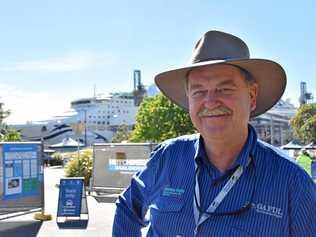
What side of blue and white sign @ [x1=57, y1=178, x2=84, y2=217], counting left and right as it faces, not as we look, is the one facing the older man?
front

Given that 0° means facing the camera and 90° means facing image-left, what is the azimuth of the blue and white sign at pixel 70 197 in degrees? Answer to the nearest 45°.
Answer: approximately 0°

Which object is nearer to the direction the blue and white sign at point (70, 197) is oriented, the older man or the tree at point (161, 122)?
the older man

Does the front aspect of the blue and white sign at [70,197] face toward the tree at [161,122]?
no

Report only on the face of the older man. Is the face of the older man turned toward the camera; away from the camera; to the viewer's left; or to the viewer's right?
toward the camera

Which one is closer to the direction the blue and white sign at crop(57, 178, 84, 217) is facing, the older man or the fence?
the older man

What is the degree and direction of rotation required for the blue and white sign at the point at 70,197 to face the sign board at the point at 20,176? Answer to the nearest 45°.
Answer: approximately 90° to its right

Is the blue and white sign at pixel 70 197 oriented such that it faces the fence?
no

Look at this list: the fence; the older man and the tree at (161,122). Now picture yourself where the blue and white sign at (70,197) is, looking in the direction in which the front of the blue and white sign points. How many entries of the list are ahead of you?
1

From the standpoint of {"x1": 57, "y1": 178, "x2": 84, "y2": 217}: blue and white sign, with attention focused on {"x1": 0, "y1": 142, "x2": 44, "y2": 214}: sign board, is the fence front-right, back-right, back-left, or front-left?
back-right
